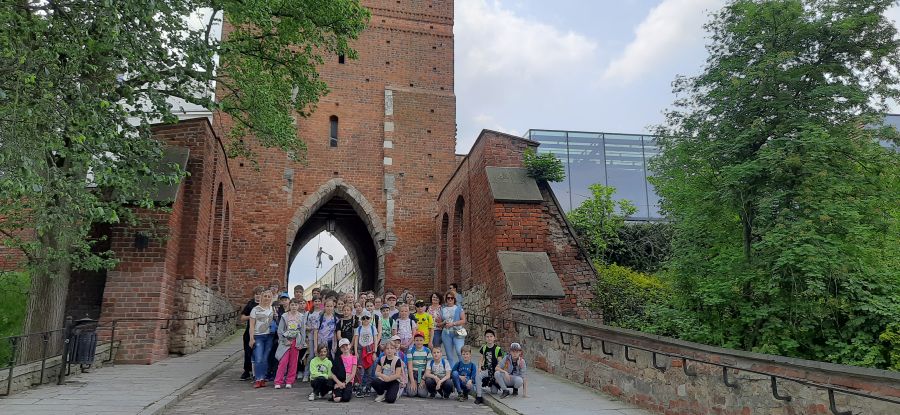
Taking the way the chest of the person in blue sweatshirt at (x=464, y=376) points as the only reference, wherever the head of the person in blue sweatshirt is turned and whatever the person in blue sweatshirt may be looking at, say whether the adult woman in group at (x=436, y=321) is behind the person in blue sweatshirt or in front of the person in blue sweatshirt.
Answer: behind

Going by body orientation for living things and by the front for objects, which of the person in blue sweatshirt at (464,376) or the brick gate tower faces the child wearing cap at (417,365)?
the brick gate tower

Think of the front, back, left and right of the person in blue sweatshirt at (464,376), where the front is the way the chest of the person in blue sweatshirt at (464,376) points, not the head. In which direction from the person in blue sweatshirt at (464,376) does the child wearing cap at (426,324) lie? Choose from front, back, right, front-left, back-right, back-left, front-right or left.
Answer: back-right

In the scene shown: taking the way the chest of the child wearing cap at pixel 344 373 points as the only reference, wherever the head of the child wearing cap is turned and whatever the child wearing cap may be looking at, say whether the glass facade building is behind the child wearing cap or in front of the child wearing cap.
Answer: behind

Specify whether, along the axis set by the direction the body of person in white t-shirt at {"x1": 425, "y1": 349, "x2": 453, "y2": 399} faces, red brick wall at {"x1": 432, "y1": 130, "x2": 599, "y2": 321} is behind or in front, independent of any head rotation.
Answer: behind

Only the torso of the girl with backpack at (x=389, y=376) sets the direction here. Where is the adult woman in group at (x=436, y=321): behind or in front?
behind

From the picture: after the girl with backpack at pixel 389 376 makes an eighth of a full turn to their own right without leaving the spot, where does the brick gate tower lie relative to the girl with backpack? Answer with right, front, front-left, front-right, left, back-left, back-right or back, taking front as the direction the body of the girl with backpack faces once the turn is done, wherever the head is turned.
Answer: back-right
